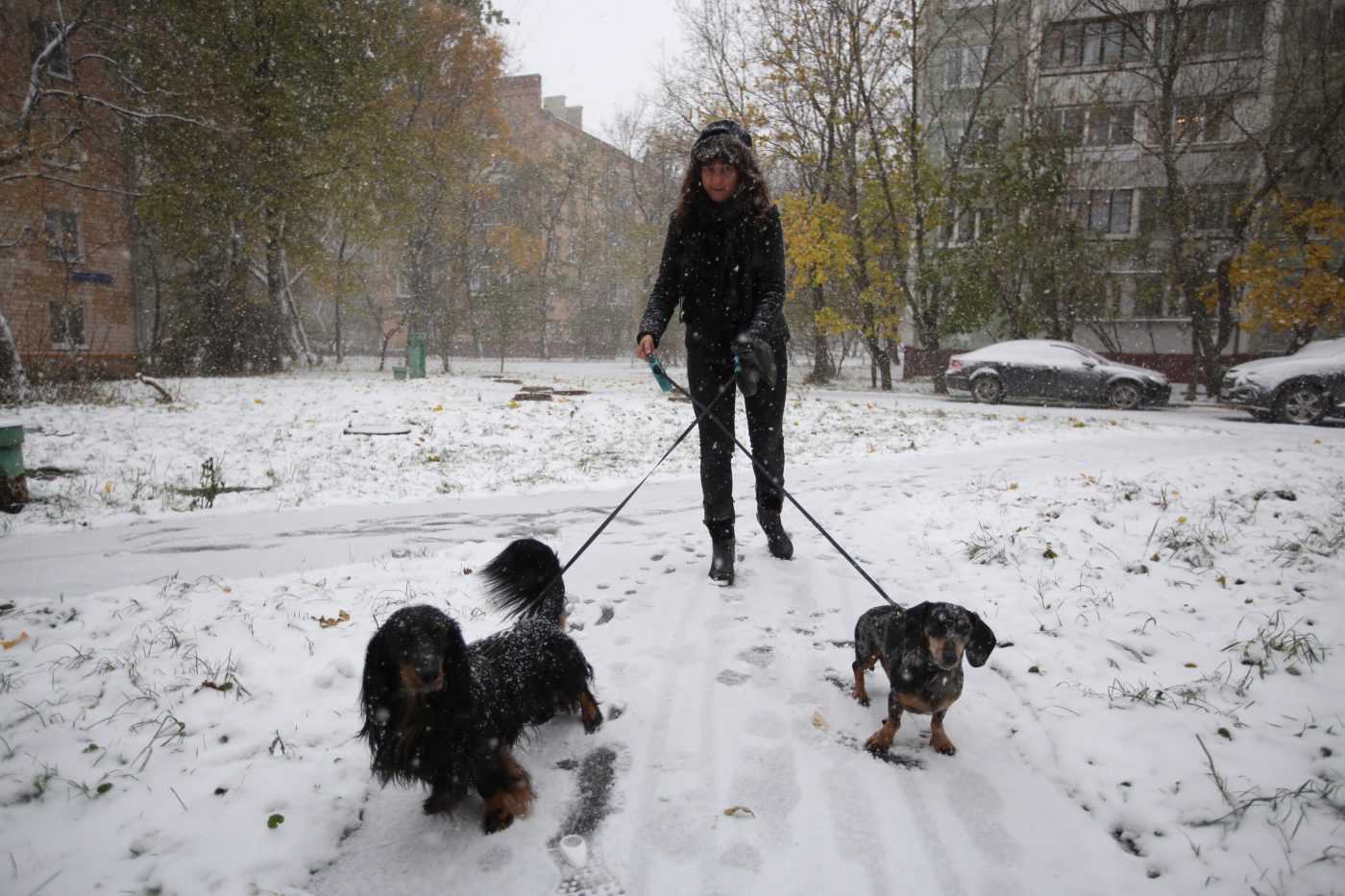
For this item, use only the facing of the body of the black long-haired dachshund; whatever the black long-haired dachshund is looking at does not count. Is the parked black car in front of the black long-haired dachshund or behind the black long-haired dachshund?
behind

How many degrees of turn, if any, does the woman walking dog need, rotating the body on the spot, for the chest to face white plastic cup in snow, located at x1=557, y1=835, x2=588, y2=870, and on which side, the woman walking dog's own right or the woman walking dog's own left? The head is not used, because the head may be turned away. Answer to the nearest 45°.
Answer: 0° — they already face it

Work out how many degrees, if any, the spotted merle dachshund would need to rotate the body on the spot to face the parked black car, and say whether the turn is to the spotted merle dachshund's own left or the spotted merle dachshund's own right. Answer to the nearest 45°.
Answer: approximately 135° to the spotted merle dachshund's own left

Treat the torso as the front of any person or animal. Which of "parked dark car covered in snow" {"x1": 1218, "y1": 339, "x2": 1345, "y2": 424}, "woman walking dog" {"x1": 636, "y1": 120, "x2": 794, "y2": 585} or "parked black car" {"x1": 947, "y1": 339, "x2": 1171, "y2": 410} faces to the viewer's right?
the parked black car

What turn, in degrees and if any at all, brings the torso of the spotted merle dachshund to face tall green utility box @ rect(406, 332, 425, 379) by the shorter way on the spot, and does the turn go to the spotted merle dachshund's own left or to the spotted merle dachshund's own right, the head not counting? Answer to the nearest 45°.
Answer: approximately 180°

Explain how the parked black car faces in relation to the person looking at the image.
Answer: facing to the right of the viewer

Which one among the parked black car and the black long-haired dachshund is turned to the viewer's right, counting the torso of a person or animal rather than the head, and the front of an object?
the parked black car

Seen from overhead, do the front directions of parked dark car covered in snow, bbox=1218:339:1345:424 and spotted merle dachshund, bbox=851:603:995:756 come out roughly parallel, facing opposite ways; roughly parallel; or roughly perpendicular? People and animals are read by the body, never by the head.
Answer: roughly perpendicular

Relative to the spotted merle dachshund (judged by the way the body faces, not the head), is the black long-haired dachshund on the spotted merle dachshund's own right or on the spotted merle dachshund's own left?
on the spotted merle dachshund's own right

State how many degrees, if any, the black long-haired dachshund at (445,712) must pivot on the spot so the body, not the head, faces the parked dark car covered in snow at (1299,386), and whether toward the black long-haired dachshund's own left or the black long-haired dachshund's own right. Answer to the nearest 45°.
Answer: approximately 180°

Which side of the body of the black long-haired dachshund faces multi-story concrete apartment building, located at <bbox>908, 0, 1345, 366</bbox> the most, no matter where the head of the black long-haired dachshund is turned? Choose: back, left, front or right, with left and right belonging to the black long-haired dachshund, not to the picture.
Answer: back

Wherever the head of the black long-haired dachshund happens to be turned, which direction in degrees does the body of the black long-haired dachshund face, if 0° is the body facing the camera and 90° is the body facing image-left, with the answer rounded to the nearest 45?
approximately 45°
